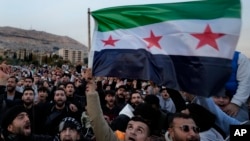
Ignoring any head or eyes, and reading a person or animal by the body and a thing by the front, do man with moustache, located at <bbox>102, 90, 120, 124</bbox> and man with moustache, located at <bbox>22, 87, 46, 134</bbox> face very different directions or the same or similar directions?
same or similar directions

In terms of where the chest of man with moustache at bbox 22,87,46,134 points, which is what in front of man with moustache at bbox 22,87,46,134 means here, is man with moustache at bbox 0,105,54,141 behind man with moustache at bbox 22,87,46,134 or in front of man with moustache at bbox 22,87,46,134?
in front

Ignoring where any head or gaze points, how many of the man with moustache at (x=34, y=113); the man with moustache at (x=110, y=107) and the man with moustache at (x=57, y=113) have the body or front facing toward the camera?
3

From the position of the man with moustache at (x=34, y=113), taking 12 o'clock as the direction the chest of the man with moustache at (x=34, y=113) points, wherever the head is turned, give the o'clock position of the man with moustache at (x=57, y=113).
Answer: the man with moustache at (x=57, y=113) is roughly at 10 o'clock from the man with moustache at (x=34, y=113).

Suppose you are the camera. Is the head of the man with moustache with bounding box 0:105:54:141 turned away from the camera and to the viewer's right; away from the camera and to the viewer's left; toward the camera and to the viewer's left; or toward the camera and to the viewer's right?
toward the camera and to the viewer's right

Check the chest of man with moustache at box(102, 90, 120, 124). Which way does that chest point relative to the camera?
toward the camera

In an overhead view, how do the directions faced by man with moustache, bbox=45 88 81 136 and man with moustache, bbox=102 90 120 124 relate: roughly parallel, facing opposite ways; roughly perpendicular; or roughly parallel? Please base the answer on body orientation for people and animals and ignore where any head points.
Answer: roughly parallel

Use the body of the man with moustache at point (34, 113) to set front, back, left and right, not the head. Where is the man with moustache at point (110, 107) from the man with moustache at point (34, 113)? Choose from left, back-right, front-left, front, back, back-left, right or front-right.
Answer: left

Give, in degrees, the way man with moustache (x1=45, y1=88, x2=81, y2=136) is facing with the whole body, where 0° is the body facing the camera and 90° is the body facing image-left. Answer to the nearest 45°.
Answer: approximately 0°
